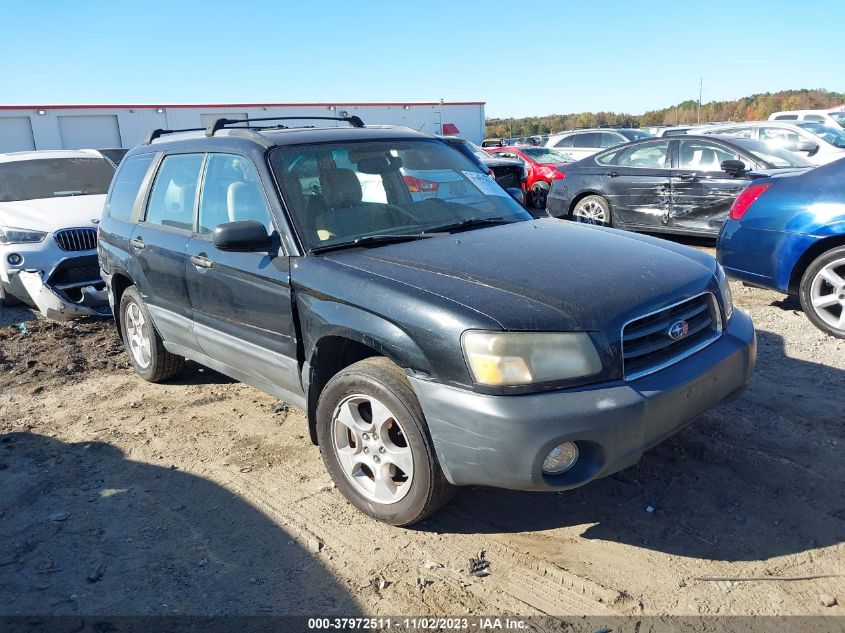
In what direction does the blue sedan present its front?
to the viewer's right

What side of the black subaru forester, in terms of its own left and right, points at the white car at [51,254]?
back

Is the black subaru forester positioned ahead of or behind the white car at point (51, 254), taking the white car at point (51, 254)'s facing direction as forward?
ahead

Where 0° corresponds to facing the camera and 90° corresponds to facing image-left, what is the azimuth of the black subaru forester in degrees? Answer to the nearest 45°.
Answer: approximately 315°

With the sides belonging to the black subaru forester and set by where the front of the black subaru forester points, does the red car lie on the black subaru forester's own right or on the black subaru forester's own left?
on the black subaru forester's own left
